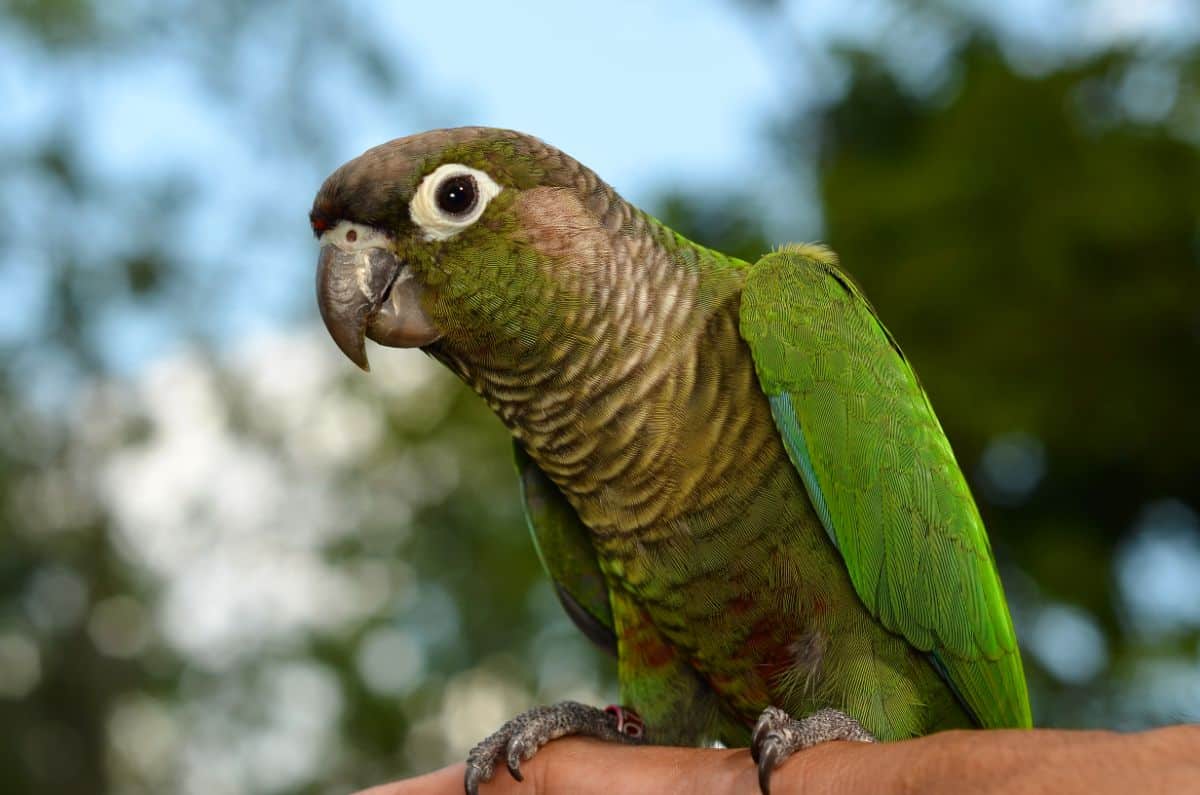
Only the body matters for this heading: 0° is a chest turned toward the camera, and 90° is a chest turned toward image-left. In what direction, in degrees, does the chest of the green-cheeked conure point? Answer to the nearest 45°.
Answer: approximately 45°
